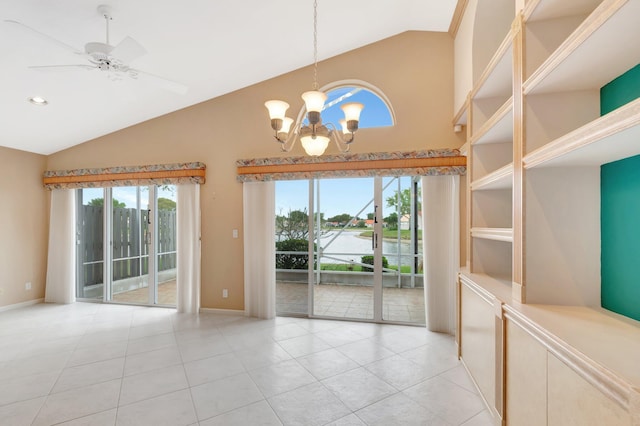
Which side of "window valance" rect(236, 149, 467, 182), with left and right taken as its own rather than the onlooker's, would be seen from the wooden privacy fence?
right

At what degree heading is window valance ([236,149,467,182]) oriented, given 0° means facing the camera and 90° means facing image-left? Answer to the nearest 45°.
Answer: approximately 0°

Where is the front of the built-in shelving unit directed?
to the viewer's left

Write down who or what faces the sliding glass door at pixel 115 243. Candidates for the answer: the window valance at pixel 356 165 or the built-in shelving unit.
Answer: the built-in shelving unit

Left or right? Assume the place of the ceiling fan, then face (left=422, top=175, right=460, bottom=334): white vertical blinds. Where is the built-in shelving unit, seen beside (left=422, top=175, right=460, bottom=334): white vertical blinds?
right

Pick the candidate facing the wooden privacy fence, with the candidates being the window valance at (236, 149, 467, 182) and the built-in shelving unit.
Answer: the built-in shelving unit

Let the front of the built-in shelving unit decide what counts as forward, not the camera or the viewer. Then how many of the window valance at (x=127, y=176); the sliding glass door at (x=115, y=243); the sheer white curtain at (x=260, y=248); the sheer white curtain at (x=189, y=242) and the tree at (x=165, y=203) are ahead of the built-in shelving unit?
5

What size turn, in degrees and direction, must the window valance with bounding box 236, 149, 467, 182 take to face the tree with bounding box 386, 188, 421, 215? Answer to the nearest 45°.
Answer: approximately 135° to its left

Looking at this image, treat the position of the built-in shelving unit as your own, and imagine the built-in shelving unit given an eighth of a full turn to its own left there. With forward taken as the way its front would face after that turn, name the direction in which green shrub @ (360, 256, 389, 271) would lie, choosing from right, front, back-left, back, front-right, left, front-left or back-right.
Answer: right

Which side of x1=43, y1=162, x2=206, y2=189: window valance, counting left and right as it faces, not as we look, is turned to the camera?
front

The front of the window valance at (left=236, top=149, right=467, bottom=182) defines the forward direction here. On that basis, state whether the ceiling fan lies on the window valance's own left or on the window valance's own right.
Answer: on the window valance's own right

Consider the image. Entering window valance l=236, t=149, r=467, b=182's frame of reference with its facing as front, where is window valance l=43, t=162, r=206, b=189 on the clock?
window valance l=43, t=162, r=206, b=189 is roughly at 3 o'clock from window valance l=236, t=149, r=467, b=182.

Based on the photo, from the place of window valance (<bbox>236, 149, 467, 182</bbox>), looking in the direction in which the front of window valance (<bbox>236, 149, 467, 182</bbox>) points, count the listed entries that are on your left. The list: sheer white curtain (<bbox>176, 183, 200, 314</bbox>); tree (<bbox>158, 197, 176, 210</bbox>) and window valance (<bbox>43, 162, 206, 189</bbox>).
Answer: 0

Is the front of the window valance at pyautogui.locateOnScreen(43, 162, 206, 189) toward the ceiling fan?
yes

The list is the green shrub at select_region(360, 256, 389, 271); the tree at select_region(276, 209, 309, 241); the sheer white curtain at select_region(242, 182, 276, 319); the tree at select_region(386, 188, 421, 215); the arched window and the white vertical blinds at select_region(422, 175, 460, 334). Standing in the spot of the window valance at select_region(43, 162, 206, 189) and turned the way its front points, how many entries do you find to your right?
0

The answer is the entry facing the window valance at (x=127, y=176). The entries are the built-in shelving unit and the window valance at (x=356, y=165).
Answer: the built-in shelving unit

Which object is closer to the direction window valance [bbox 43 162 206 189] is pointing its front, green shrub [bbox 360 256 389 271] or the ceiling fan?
the ceiling fan

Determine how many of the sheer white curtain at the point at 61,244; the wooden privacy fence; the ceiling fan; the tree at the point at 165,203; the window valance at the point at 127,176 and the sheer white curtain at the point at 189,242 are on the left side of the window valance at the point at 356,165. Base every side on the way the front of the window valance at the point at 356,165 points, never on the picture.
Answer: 0

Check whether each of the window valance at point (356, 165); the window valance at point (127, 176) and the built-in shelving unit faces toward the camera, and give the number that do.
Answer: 2
